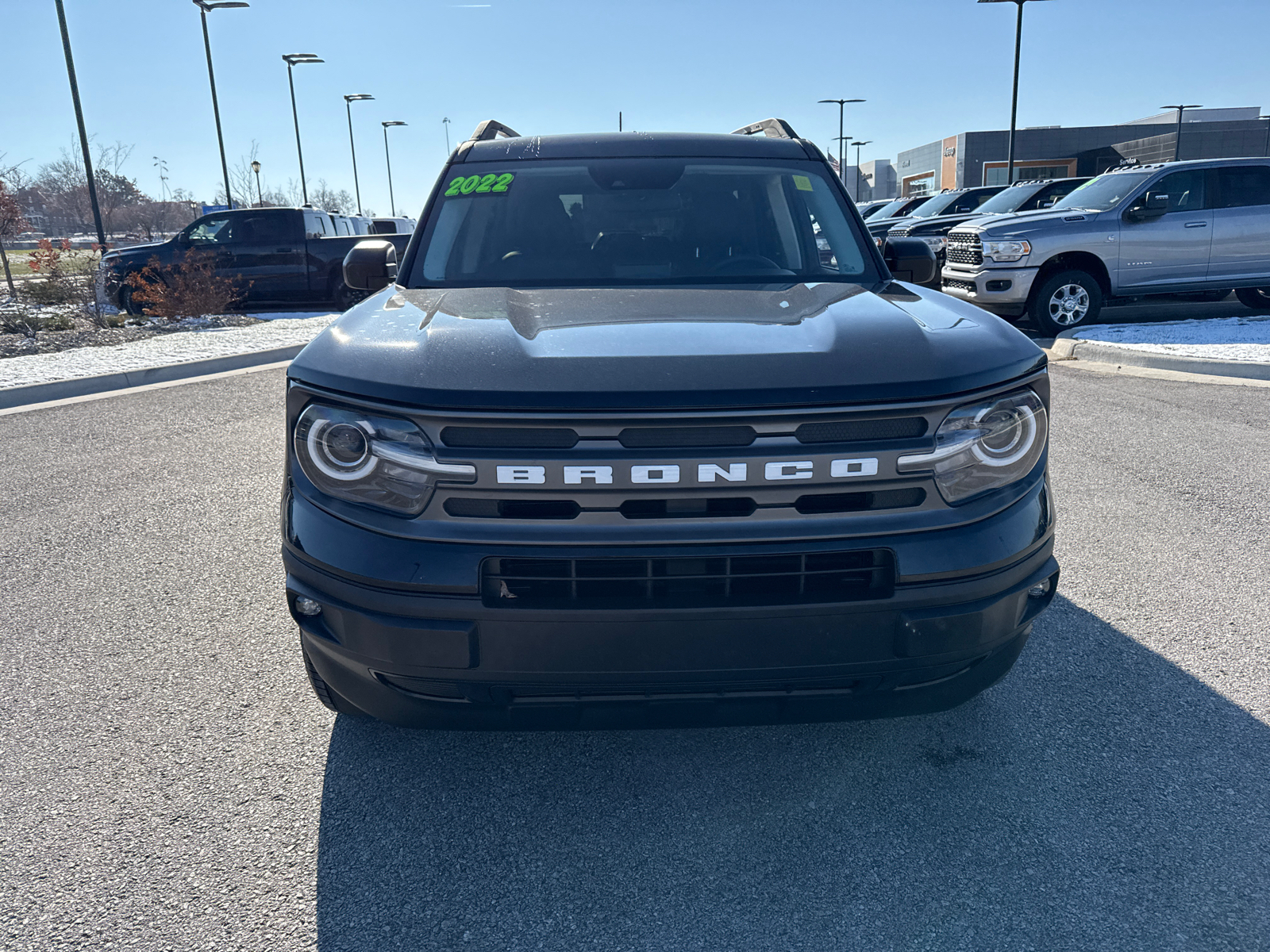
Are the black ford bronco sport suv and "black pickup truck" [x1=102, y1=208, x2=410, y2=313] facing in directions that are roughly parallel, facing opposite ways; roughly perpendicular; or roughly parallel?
roughly perpendicular

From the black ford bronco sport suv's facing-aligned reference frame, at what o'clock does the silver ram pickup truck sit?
The silver ram pickup truck is roughly at 7 o'clock from the black ford bronco sport suv.

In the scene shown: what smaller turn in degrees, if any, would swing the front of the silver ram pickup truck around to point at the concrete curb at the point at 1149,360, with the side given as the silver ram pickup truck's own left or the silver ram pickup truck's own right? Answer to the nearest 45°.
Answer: approximately 45° to the silver ram pickup truck's own left

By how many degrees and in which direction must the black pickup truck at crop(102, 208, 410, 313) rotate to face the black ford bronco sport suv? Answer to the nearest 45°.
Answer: approximately 90° to its left

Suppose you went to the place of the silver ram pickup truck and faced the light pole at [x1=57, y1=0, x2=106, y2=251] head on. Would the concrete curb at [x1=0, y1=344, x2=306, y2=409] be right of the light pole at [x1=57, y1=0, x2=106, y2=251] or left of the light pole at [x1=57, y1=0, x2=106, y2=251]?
left

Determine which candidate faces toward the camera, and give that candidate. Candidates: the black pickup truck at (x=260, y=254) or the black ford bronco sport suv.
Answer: the black ford bronco sport suv

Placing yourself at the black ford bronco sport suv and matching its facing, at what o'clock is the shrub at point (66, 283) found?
The shrub is roughly at 5 o'clock from the black ford bronco sport suv.

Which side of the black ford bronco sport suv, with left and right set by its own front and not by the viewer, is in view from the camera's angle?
front

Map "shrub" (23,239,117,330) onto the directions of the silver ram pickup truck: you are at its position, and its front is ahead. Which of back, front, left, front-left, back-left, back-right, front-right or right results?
front-right

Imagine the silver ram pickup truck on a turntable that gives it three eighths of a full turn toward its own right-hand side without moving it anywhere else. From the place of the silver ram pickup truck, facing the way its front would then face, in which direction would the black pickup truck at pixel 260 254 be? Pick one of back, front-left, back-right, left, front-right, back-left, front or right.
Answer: left

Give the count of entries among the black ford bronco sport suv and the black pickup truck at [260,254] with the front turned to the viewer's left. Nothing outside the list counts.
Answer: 1

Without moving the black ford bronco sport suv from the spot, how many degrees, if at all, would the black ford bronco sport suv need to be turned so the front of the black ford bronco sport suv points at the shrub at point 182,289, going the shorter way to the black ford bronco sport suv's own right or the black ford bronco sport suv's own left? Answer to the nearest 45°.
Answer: approximately 135° to the black ford bronco sport suv's own right

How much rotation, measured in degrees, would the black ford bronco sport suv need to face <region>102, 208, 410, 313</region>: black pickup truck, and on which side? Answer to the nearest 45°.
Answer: approximately 135° to its right

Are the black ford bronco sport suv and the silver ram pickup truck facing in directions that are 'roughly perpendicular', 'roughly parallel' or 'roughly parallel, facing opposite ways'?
roughly perpendicular

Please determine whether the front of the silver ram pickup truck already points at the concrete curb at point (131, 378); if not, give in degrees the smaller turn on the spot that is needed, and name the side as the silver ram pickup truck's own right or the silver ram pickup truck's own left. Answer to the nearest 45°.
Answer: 0° — it already faces it

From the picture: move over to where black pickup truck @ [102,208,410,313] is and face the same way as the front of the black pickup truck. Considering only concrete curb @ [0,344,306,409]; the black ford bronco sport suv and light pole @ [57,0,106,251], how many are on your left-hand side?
2

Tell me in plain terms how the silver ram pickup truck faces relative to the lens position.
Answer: facing the viewer and to the left of the viewer

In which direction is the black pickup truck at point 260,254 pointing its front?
to the viewer's left

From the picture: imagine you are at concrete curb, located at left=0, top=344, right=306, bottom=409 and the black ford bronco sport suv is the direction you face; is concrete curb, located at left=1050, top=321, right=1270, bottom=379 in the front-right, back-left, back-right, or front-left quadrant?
front-left
